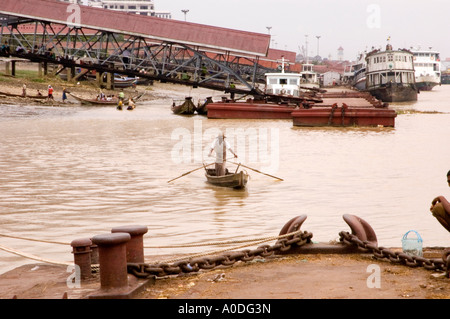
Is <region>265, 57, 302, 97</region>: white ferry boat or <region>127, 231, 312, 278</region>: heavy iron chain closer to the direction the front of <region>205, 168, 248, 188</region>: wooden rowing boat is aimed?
the heavy iron chain

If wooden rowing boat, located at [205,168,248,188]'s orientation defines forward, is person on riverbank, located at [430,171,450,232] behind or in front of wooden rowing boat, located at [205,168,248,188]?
in front

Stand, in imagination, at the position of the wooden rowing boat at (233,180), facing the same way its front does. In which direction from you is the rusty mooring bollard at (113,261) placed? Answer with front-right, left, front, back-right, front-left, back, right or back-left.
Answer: front-right

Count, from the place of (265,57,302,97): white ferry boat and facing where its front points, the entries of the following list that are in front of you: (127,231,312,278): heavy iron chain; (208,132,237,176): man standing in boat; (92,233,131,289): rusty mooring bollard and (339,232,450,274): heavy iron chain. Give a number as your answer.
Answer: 4

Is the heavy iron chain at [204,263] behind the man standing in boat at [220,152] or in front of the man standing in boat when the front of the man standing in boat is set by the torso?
in front

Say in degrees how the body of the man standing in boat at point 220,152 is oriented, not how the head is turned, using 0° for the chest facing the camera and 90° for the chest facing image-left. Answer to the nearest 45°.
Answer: approximately 0°

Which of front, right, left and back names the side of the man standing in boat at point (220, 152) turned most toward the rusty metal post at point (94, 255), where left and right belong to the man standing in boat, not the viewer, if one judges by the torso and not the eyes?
front

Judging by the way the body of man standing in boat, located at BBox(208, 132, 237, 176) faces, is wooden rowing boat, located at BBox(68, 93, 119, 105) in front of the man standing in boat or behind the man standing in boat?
behind

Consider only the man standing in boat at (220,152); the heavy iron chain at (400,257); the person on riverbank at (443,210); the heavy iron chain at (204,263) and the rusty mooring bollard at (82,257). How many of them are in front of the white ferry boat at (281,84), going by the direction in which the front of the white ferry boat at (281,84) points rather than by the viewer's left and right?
5

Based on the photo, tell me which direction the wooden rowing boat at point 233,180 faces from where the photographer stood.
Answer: facing the viewer and to the right of the viewer
